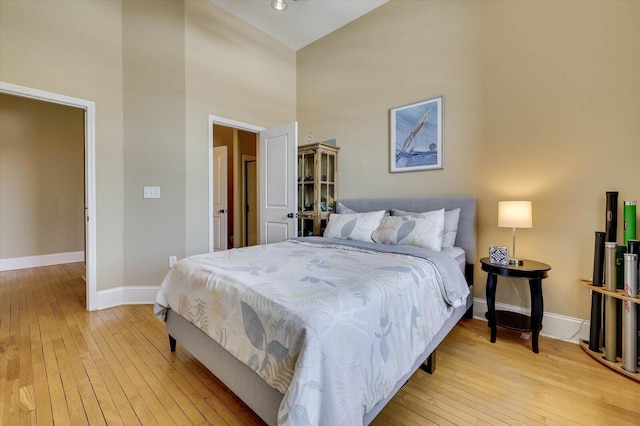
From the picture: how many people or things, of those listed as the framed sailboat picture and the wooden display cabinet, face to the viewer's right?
0

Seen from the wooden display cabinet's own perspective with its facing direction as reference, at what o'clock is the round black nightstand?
The round black nightstand is roughly at 9 o'clock from the wooden display cabinet.

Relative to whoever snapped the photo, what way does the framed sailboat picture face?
facing the viewer and to the left of the viewer

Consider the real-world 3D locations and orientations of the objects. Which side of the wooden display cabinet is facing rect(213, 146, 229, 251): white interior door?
right

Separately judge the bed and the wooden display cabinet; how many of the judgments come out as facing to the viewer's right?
0

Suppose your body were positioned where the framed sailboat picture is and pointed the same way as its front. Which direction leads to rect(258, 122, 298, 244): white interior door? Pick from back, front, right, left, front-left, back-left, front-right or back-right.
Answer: front-right

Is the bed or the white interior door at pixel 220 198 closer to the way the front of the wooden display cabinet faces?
the bed

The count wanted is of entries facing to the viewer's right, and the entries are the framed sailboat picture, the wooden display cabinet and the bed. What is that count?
0

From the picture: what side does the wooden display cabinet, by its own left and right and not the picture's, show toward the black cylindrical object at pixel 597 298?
left

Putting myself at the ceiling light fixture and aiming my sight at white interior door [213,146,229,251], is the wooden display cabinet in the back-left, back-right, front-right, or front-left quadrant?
front-right

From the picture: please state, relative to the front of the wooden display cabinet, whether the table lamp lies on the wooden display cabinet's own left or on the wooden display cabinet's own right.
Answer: on the wooden display cabinet's own left

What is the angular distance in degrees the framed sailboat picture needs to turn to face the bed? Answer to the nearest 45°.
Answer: approximately 45° to its left

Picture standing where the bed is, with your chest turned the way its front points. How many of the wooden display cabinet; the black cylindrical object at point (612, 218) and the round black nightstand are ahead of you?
0

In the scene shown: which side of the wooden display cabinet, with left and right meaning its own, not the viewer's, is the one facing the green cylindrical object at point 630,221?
left

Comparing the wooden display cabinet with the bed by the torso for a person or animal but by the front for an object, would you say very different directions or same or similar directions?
same or similar directions

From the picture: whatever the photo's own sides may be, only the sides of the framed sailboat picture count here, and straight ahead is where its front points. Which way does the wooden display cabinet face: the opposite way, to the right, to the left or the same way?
the same way

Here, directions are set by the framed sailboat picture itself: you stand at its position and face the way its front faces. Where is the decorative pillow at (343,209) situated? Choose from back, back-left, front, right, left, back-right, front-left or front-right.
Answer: front-right
